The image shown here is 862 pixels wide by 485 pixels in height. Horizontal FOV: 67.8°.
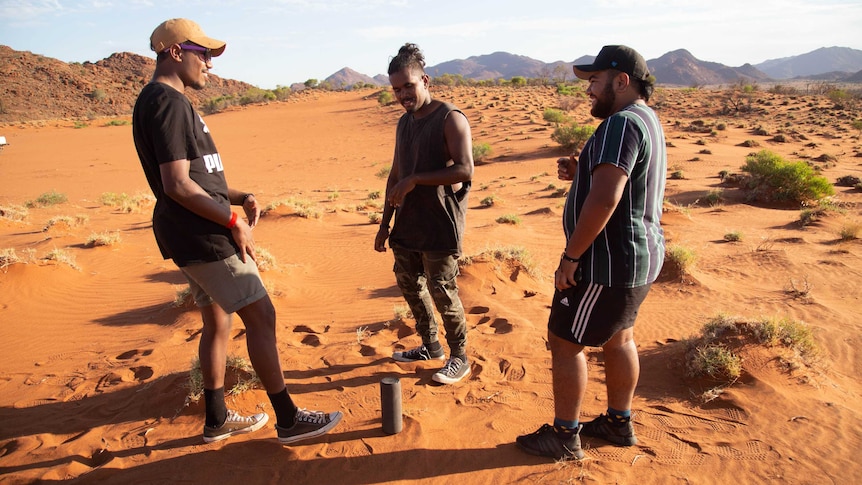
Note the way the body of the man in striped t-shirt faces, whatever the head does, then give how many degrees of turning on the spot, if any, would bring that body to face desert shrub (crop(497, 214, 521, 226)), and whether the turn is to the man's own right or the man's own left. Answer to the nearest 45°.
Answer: approximately 90° to the man's own right

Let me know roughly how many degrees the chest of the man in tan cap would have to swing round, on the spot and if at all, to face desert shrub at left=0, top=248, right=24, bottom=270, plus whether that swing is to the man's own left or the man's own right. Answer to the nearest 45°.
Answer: approximately 135° to the man's own left

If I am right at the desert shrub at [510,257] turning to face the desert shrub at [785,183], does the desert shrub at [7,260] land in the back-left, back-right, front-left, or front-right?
back-left

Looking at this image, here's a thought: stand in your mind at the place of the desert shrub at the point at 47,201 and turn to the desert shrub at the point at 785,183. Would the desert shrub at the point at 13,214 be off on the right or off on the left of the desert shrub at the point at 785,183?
right

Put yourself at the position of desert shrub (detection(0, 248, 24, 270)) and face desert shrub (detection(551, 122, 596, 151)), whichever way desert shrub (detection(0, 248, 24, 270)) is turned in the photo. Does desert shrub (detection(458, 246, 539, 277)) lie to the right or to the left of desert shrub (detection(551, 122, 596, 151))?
right

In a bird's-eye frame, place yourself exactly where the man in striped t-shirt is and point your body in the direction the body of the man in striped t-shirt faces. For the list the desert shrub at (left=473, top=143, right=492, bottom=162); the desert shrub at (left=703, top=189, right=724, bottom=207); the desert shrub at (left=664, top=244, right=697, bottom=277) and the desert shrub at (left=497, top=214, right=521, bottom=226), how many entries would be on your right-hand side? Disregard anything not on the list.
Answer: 4

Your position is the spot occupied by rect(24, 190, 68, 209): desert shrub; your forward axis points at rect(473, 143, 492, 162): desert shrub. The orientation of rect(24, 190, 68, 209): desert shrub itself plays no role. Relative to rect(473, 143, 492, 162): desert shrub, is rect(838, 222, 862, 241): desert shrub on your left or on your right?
right

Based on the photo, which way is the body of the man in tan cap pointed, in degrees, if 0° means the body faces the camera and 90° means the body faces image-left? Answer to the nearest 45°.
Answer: approximately 270°

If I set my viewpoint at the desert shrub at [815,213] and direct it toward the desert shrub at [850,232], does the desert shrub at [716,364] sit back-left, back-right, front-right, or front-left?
front-right

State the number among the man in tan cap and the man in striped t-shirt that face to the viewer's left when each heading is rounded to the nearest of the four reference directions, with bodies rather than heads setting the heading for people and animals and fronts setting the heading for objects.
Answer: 1

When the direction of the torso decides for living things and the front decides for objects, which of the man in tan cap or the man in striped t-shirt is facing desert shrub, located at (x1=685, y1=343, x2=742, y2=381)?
the man in tan cap

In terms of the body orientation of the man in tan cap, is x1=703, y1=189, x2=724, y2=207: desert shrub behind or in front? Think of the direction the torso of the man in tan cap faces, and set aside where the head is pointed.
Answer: in front

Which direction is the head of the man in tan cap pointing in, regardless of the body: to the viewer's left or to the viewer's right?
to the viewer's right

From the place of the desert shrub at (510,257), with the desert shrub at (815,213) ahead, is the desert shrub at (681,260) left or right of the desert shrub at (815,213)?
right

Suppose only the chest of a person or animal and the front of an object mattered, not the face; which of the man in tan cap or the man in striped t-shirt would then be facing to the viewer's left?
the man in striped t-shirt

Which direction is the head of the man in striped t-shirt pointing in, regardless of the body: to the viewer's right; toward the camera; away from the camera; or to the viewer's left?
to the viewer's left

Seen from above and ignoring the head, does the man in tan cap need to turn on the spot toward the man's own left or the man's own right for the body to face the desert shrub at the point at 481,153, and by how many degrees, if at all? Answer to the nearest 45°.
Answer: approximately 45° to the man's own left

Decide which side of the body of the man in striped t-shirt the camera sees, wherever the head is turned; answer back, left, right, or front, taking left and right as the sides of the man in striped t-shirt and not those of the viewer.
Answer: left
